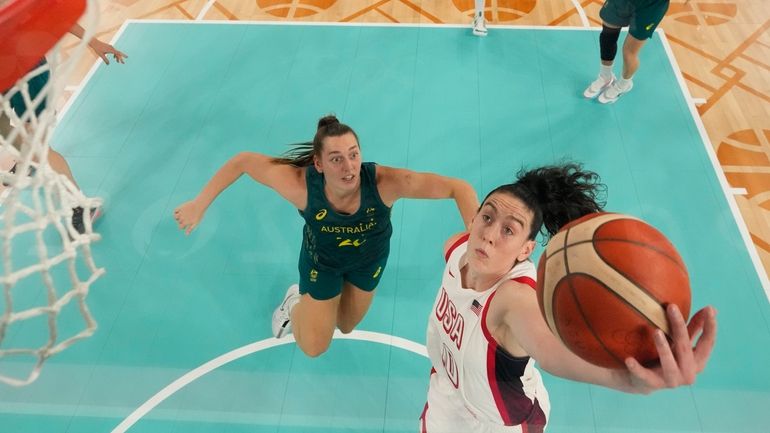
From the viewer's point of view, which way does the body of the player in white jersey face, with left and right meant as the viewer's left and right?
facing the viewer and to the left of the viewer

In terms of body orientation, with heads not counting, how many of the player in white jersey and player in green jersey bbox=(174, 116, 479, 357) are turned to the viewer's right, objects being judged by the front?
0

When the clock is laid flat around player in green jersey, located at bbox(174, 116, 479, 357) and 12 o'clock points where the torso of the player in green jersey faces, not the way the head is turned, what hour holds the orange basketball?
The orange basketball is roughly at 11 o'clock from the player in green jersey.

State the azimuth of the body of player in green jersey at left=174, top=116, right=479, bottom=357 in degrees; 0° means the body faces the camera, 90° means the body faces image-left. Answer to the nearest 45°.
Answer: approximately 0°

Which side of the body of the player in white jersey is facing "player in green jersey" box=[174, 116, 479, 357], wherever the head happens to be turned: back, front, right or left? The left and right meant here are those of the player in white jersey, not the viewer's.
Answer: right

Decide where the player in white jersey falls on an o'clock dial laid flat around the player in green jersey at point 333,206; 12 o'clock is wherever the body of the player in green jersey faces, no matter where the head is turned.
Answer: The player in white jersey is roughly at 11 o'clock from the player in green jersey.
